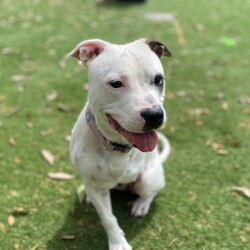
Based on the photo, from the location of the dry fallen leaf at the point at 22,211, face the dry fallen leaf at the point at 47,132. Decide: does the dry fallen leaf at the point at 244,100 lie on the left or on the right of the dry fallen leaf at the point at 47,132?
right

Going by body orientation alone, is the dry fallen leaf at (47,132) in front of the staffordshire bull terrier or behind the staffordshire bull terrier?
behind

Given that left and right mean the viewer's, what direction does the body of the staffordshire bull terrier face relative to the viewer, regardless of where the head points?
facing the viewer

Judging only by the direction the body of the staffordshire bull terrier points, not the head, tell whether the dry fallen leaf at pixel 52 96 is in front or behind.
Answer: behind
